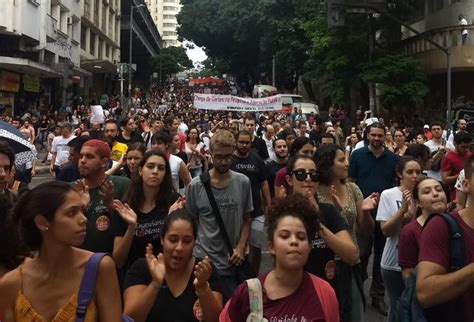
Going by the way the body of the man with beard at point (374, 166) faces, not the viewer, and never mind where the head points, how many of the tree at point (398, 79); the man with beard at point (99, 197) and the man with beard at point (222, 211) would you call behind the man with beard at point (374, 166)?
1

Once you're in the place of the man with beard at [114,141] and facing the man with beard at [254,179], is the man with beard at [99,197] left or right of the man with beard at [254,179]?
right

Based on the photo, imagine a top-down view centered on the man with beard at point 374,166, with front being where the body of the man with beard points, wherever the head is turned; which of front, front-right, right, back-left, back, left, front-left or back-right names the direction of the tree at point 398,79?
back

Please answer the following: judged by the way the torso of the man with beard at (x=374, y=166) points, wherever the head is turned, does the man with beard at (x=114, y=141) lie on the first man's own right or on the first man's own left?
on the first man's own right

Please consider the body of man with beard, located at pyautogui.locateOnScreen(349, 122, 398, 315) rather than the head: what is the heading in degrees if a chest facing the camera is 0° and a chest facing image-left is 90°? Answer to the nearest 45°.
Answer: approximately 0°

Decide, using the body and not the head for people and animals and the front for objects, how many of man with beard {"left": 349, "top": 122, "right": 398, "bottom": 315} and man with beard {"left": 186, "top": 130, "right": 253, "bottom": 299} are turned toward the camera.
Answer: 2

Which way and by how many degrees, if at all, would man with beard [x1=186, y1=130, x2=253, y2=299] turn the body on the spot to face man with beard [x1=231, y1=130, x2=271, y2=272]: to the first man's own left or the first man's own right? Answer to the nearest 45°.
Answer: approximately 180°

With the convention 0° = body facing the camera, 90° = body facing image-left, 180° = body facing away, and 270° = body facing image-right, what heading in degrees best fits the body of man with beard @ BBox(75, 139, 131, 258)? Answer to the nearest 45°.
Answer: approximately 45°

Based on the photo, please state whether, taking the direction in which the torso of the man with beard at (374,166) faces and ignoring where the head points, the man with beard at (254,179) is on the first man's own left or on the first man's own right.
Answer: on the first man's own right
